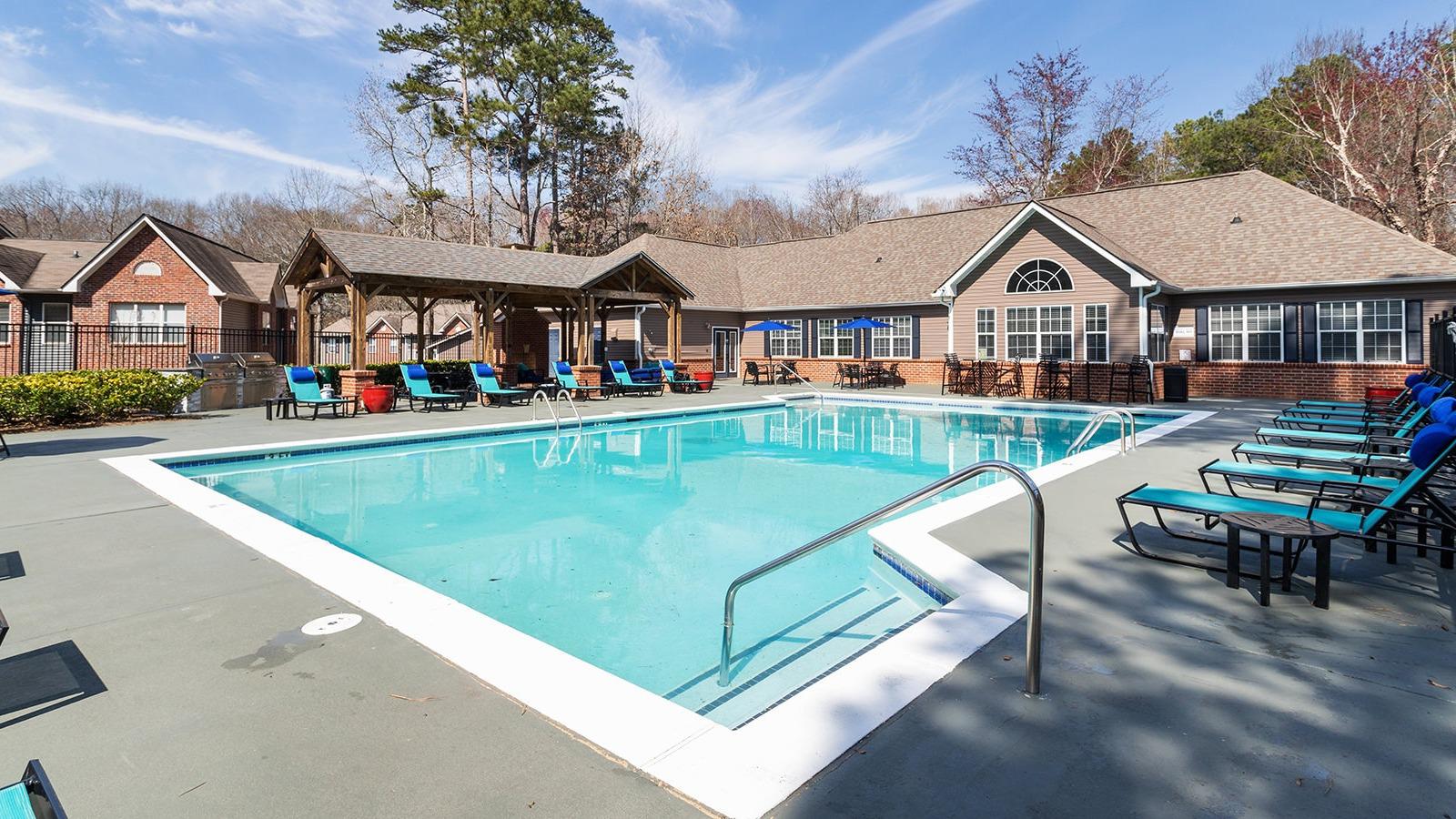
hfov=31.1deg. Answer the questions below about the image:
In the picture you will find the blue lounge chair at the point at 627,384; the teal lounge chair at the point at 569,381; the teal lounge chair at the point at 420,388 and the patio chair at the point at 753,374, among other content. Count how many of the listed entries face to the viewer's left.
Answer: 0

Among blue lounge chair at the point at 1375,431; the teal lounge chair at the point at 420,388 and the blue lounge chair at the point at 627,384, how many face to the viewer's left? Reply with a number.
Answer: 1

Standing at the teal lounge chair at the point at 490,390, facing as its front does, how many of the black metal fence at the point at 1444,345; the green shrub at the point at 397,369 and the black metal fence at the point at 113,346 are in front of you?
1

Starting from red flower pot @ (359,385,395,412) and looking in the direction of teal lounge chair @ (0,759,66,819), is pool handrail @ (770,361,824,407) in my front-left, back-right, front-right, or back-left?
back-left

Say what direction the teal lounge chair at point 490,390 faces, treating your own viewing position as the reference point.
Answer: facing the viewer and to the right of the viewer

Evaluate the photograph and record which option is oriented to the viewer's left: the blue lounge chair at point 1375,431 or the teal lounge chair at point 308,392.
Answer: the blue lounge chair

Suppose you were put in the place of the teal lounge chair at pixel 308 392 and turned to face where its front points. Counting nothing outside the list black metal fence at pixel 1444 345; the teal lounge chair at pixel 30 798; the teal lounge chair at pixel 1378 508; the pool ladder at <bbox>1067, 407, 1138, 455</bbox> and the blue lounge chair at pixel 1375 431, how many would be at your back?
0

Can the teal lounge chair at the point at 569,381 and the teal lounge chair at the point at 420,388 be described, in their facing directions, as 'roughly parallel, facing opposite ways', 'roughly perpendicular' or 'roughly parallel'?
roughly parallel

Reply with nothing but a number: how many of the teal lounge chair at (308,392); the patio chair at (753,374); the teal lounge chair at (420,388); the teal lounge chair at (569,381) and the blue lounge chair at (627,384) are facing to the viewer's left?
0

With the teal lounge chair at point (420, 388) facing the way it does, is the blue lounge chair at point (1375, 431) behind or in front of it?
in front

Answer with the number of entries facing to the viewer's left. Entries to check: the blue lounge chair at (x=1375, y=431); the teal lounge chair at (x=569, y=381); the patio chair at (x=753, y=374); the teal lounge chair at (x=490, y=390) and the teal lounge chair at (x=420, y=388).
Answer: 1

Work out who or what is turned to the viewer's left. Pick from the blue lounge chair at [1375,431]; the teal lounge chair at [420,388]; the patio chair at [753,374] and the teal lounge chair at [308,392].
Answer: the blue lounge chair

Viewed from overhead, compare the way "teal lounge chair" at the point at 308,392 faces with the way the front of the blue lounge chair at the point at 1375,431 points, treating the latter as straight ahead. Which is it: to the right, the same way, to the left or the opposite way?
the opposite way

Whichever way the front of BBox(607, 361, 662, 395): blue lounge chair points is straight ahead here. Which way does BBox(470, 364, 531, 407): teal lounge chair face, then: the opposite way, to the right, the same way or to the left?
the same way

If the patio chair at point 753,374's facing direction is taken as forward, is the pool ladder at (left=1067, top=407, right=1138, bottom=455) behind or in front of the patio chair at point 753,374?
in front

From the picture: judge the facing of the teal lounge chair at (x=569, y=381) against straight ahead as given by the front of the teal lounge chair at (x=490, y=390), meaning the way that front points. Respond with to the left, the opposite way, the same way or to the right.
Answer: the same way

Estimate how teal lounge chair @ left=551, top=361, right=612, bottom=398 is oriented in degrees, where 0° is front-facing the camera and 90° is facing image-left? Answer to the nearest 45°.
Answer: approximately 315°

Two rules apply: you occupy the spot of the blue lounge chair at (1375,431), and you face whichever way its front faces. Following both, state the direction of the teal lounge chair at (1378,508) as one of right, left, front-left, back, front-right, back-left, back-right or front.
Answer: left

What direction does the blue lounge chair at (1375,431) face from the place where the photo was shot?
facing to the left of the viewer

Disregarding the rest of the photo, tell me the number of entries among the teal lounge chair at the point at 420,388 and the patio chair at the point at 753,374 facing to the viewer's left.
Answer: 0

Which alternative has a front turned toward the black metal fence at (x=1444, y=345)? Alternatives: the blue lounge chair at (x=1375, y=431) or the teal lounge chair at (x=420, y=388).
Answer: the teal lounge chair
